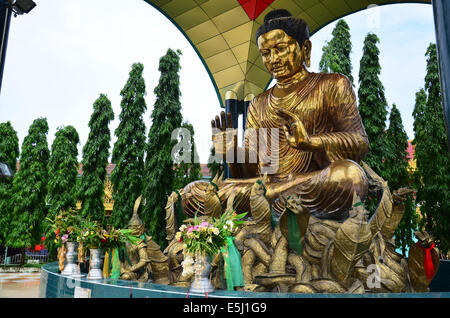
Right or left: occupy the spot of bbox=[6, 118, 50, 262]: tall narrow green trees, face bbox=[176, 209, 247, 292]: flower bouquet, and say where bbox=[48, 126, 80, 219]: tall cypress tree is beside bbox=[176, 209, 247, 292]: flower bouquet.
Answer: left

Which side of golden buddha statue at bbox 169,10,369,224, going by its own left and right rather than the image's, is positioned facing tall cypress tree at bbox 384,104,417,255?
back

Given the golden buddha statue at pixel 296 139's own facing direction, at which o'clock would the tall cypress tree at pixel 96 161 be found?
The tall cypress tree is roughly at 3 o'clock from the golden buddha statue.

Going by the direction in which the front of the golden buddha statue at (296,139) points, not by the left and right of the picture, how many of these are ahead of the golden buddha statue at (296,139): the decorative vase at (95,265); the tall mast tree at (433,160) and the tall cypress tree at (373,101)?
1

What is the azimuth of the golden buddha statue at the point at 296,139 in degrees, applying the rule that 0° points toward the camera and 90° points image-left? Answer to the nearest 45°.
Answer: approximately 45°

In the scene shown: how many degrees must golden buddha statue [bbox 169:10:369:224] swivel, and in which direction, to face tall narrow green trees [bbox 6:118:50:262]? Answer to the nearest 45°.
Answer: approximately 90° to its right

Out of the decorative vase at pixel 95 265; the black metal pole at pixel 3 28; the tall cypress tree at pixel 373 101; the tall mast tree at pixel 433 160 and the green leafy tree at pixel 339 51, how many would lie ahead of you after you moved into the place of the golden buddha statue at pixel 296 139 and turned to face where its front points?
2

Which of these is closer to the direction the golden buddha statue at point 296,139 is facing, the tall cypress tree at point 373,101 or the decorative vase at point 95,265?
the decorative vase
